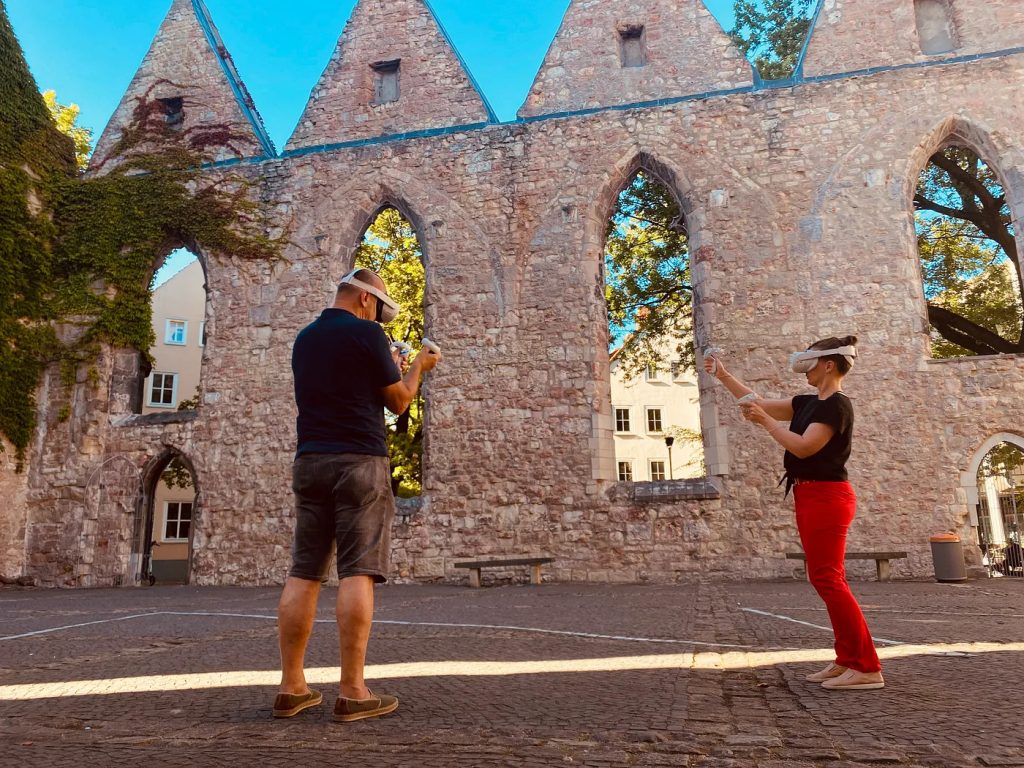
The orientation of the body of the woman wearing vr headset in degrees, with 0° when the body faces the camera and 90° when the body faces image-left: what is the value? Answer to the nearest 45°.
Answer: approximately 90°

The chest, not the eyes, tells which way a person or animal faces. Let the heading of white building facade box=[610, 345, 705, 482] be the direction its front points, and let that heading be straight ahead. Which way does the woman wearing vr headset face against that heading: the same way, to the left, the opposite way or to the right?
to the right

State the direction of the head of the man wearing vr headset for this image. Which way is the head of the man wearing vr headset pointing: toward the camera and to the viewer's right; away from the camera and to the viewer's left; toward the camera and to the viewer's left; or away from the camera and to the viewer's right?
away from the camera and to the viewer's right

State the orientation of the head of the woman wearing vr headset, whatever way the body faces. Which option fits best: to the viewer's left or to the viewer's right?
to the viewer's left

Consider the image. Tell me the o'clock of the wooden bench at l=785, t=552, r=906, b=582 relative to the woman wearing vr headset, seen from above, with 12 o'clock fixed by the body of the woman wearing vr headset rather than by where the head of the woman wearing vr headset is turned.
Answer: The wooden bench is roughly at 3 o'clock from the woman wearing vr headset.

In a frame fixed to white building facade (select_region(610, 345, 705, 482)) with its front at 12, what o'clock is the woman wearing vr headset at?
The woman wearing vr headset is roughly at 12 o'clock from the white building facade.

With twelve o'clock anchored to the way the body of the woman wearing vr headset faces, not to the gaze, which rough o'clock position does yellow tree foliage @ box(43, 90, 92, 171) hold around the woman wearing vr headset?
The yellow tree foliage is roughly at 1 o'clock from the woman wearing vr headset.

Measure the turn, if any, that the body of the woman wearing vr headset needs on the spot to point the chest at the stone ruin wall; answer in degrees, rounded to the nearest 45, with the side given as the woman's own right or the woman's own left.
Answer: approximately 90° to the woman's own right

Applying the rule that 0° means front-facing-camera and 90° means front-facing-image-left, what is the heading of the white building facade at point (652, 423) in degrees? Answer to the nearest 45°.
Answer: approximately 0°

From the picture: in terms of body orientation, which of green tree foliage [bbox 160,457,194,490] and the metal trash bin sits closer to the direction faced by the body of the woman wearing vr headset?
the green tree foliage

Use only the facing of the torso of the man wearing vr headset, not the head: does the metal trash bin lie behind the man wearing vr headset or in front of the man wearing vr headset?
in front

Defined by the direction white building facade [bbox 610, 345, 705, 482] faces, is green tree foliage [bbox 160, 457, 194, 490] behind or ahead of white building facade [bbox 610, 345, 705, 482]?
ahead

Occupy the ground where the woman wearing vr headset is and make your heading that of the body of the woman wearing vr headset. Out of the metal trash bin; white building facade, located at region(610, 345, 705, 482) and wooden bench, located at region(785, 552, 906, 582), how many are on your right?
3

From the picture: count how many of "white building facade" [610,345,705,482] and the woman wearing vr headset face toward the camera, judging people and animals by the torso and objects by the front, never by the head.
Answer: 1

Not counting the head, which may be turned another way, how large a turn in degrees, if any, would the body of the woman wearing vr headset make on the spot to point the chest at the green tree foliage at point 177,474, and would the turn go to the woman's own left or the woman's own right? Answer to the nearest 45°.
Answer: approximately 45° to the woman's own right

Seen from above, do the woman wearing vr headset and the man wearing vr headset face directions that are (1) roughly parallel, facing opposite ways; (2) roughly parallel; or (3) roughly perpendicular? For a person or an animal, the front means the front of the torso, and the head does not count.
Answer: roughly perpendicular
